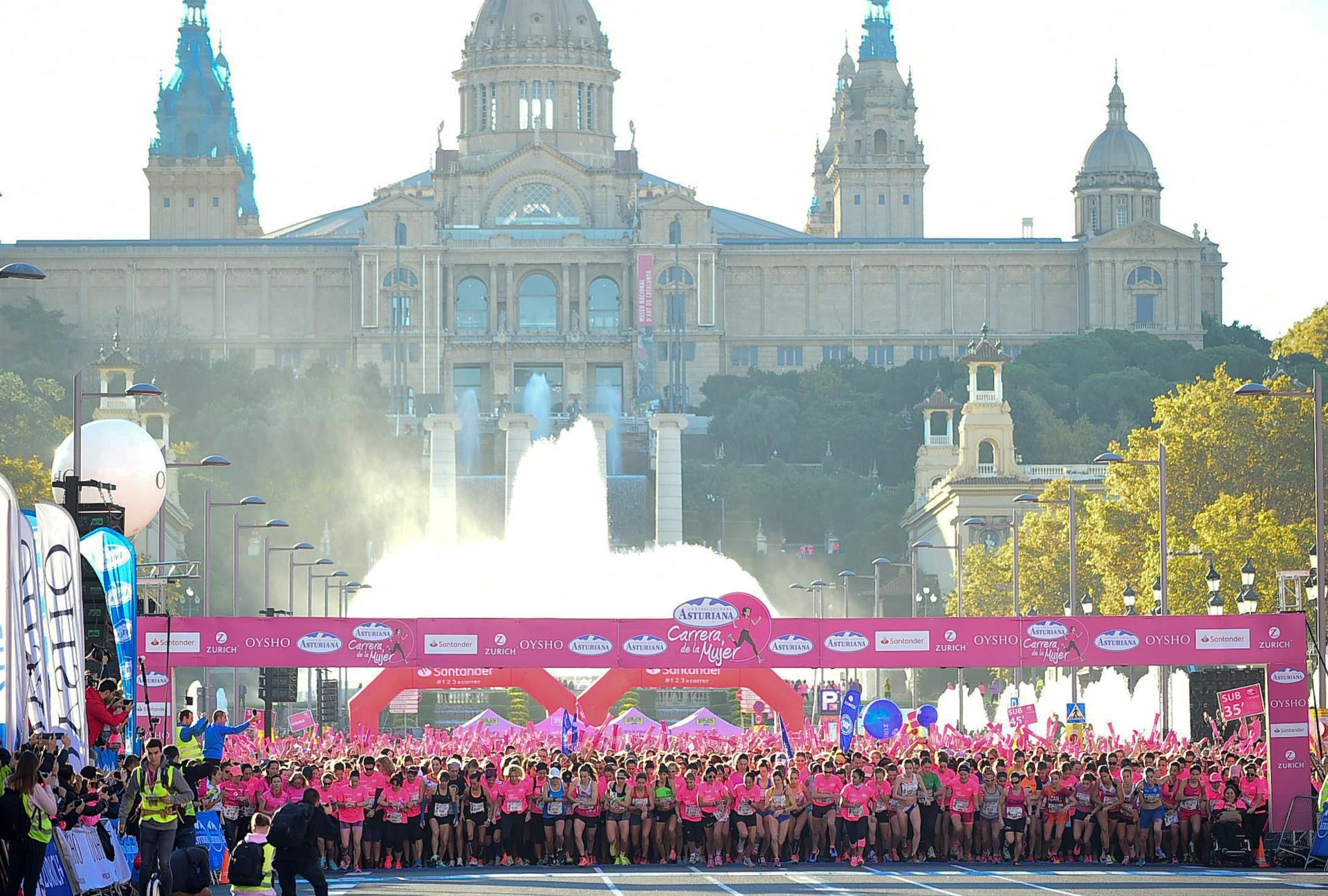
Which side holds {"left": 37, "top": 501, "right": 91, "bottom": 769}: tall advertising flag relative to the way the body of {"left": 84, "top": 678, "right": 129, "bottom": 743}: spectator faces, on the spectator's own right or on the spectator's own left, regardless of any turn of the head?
on the spectator's own right

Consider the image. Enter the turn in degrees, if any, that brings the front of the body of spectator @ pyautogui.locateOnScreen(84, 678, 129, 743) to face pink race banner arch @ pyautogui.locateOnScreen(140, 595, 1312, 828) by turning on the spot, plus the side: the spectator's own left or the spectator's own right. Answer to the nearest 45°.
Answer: approximately 45° to the spectator's own left

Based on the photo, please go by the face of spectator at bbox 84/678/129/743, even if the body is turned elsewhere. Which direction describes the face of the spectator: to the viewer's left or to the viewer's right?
to the viewer's right

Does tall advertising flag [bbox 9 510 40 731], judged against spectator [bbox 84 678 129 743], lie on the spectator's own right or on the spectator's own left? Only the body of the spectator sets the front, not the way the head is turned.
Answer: on the spectator's own right

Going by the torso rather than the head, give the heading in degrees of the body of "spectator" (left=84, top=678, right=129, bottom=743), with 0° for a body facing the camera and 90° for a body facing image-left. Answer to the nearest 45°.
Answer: approximately 270°

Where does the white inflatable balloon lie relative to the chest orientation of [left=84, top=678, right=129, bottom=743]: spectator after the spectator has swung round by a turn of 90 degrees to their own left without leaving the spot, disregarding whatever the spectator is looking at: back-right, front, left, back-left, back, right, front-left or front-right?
front
